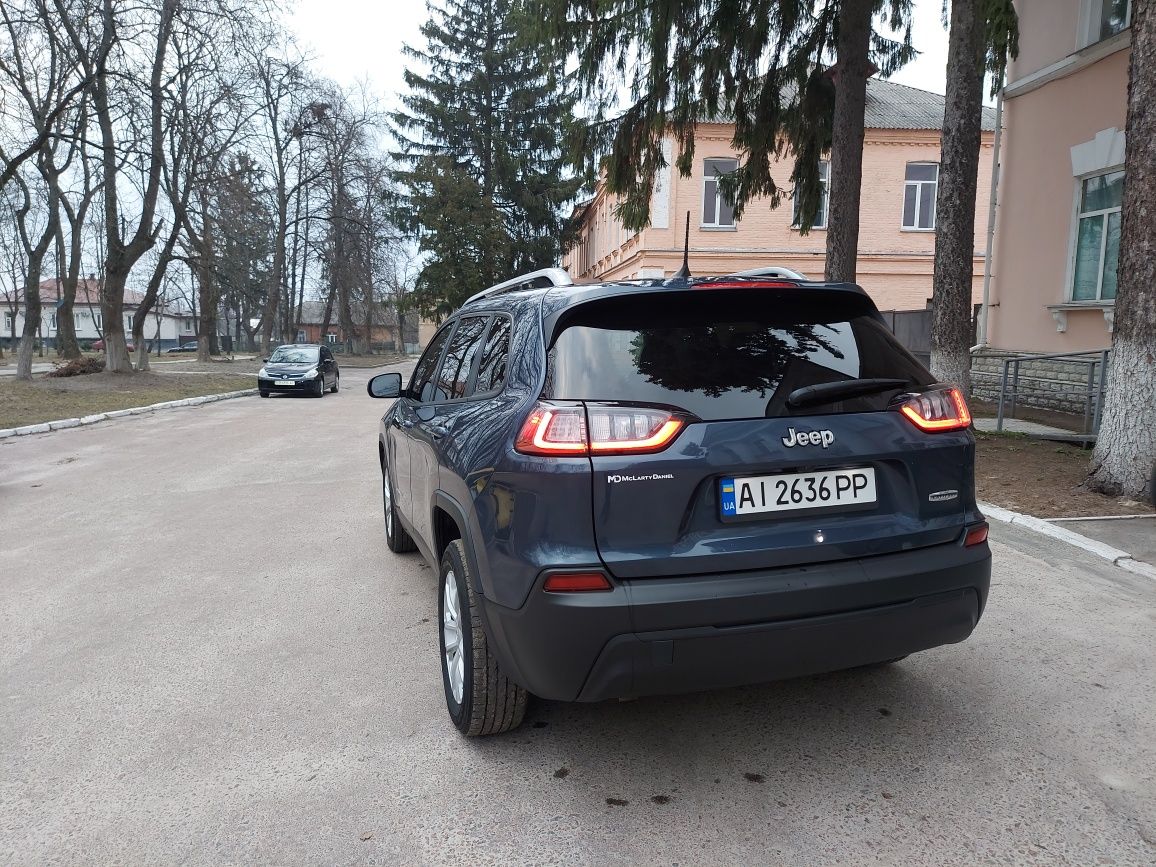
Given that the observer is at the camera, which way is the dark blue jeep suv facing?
facing away from the viewer and to the left of the viewer

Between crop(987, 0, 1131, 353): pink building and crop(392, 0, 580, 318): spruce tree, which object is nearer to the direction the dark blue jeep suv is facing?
the spruce tree

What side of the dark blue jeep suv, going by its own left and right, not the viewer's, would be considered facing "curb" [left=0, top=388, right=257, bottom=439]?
front

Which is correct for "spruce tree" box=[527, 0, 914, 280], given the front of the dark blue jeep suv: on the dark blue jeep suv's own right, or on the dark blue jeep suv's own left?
on the dark blue jeep suv's own right

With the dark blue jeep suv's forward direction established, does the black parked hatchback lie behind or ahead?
ahead

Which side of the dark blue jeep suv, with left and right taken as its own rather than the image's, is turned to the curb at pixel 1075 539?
right

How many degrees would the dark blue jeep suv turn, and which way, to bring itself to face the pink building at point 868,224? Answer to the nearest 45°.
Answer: approximately 45° to its right

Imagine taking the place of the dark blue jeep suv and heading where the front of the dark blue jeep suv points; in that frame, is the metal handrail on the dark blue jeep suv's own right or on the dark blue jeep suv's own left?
on the dark blue jeep suv's own right

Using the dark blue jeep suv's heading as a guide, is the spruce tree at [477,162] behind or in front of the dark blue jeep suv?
in front

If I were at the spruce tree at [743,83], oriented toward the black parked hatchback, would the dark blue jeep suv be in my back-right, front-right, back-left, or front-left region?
back-left
